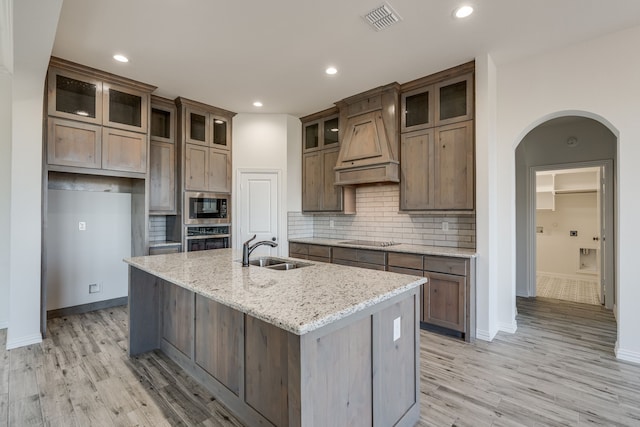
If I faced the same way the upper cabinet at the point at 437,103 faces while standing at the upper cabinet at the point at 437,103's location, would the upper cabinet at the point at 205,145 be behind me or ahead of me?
ahead

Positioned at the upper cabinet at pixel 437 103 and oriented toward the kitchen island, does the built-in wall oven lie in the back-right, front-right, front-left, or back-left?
front-right

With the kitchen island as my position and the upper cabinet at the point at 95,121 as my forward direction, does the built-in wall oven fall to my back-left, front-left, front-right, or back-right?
front-right

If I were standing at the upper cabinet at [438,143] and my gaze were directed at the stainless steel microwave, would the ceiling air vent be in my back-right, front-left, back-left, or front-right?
front-left

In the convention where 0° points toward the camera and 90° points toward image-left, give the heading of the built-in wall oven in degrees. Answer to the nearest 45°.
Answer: approximately 315°

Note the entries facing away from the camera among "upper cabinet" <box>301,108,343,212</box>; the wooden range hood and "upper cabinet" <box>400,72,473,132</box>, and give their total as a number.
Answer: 0

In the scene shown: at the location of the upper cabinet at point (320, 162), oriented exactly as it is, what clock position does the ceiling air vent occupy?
The ceiling air vent is roughly at 10 o'clock from the upper cabinet.

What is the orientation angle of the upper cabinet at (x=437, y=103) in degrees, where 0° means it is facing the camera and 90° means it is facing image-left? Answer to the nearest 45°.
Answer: approximately 45°

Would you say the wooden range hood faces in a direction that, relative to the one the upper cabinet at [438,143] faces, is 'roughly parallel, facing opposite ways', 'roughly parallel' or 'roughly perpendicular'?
roughly parallel

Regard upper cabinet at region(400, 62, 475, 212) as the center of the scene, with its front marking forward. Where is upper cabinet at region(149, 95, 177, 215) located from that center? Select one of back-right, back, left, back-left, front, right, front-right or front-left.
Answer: front-right

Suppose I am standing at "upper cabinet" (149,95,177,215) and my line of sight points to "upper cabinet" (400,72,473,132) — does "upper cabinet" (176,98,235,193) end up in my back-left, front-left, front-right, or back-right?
front-left

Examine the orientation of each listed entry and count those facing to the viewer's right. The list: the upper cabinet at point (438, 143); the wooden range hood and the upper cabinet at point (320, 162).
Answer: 0

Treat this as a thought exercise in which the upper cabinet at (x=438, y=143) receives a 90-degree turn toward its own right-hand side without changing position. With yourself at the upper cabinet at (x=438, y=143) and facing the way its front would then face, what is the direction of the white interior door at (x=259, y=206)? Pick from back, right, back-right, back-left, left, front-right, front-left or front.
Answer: front-left

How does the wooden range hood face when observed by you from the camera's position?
facing the viewer and to the left of the viewer

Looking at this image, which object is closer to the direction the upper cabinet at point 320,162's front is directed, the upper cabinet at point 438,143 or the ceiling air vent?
the ceiling air vent
